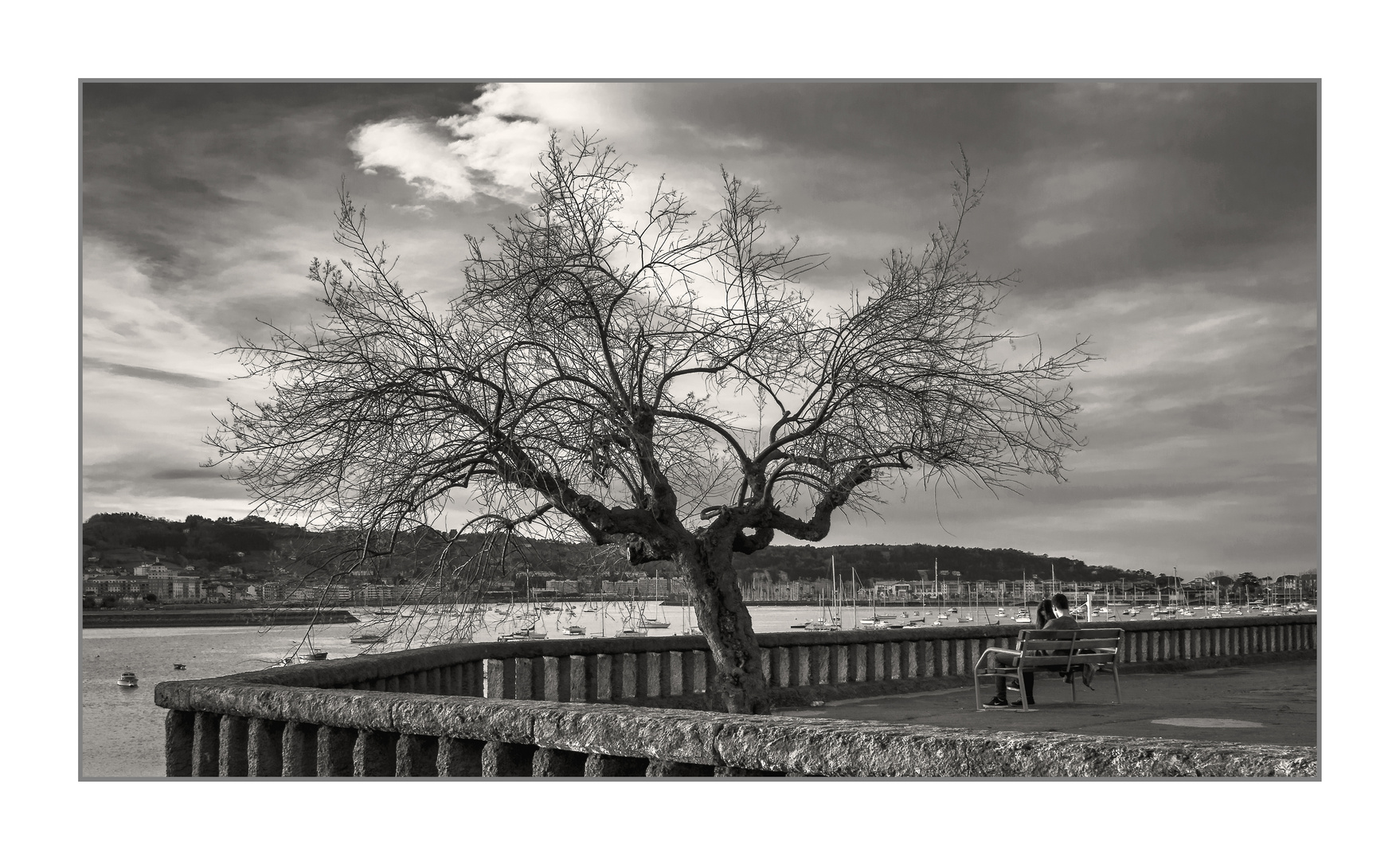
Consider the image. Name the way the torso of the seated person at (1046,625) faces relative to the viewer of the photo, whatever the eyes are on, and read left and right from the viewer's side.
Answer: facing away from the viewer and to the left of the viewer

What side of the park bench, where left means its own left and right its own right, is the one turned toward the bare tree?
left

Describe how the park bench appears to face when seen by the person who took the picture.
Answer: facing away from the viewer and to the left of the viewer
